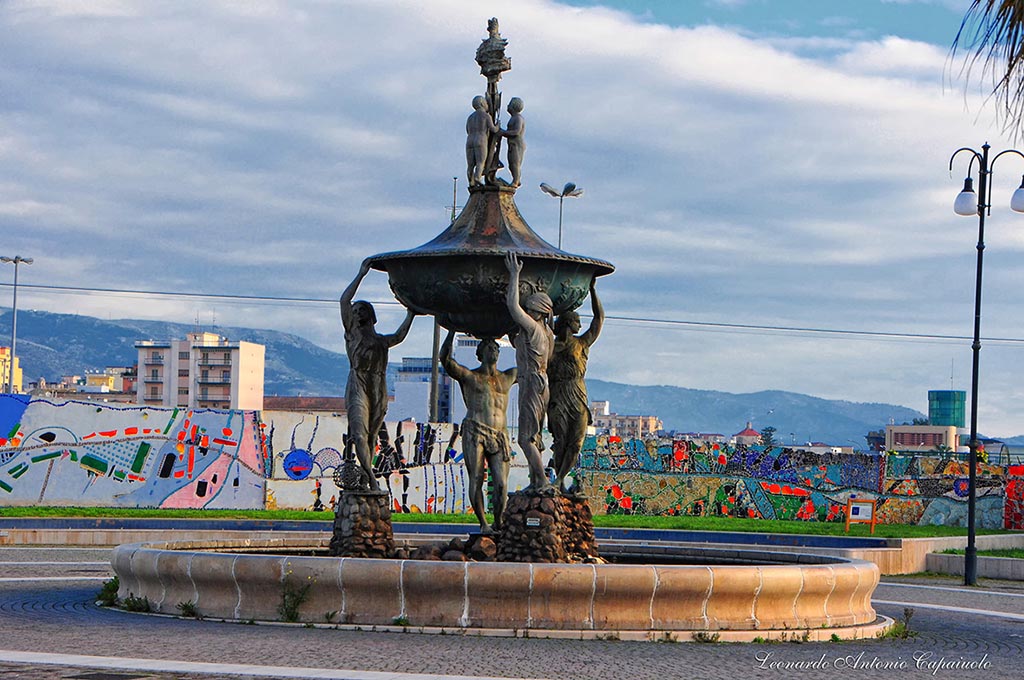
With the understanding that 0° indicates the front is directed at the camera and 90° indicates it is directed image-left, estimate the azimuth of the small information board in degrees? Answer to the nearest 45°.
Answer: approximately 0°

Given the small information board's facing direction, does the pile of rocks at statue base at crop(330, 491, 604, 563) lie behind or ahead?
ahead

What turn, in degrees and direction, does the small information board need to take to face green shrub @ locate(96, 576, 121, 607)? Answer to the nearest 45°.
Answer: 0° — it already faces it

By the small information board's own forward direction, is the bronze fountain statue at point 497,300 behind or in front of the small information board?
in front
